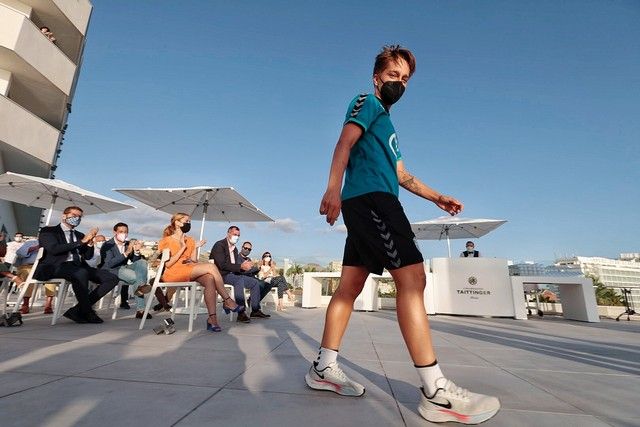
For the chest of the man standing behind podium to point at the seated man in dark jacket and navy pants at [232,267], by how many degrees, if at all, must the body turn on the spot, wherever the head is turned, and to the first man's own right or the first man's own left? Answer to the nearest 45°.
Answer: approximately 45° to the first man's own right

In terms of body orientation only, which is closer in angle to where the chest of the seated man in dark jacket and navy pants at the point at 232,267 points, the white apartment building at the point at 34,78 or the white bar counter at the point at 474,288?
the white bar counter

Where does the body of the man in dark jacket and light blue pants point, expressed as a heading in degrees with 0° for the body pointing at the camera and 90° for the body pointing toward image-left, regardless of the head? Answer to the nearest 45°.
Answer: approximately 315°

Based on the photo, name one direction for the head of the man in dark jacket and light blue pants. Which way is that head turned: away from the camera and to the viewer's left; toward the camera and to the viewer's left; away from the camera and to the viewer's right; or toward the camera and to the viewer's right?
toward the camera and to the viewer's right

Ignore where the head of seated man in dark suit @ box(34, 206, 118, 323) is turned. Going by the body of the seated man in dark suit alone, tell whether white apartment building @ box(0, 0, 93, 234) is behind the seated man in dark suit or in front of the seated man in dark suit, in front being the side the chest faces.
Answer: behind

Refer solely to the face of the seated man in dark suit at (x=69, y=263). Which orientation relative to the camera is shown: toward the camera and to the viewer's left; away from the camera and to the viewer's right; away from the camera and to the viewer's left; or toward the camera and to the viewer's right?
toward the camera and to the viewer's right

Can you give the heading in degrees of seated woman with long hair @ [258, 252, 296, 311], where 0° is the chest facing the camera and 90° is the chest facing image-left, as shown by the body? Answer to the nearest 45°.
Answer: approximately 315°
